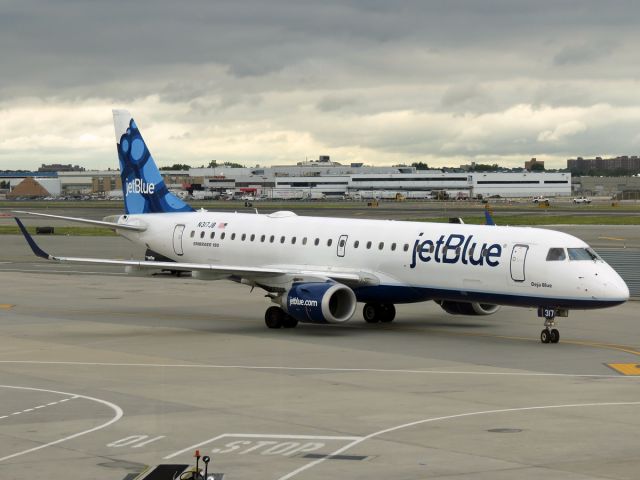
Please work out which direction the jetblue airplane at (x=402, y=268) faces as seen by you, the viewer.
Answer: facing the viewer and to the right of the viewer
